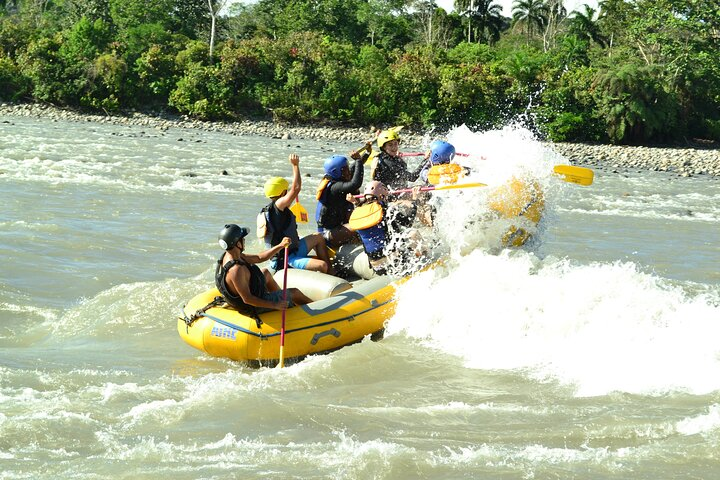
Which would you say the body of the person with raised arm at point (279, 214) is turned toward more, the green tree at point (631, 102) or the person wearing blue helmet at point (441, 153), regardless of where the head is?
the person wearing blue helmet

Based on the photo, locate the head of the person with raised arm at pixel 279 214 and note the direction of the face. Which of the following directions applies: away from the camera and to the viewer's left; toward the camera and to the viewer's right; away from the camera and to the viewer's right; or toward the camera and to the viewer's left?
away from the camera and to the viewer's right

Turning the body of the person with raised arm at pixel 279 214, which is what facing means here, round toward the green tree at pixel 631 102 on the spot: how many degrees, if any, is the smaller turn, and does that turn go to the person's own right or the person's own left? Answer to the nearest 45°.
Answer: approximately 45° to the person's own left

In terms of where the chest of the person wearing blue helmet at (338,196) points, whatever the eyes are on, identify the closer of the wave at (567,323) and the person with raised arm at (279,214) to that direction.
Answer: the wave

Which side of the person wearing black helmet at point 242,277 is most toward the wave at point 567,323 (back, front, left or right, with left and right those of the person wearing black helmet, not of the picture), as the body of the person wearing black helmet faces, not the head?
front

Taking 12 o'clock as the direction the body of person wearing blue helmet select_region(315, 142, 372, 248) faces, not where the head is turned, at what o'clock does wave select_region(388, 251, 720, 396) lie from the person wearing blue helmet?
The wave is roughly at 1 o'clock from the person wearing blue helmet.

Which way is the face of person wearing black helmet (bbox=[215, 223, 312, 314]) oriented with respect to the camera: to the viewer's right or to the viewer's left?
to the viewer's right

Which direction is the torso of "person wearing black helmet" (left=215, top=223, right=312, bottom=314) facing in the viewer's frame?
to the viewer's right

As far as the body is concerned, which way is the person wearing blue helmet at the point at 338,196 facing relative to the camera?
to the viewer's right

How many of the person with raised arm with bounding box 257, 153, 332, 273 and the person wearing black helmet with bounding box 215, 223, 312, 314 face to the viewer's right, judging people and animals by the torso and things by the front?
2

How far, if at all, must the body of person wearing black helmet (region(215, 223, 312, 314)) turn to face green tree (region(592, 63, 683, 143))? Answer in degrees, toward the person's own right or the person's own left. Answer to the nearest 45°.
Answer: approximately 45° to the person's own left

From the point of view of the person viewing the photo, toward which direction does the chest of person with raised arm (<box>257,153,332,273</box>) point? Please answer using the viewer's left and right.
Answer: facing to the right of the viewer

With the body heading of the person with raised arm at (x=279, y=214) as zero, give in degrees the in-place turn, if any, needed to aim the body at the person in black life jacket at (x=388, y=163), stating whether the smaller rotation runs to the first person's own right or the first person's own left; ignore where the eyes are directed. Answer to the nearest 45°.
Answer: approximately 45° to the first person's own left
